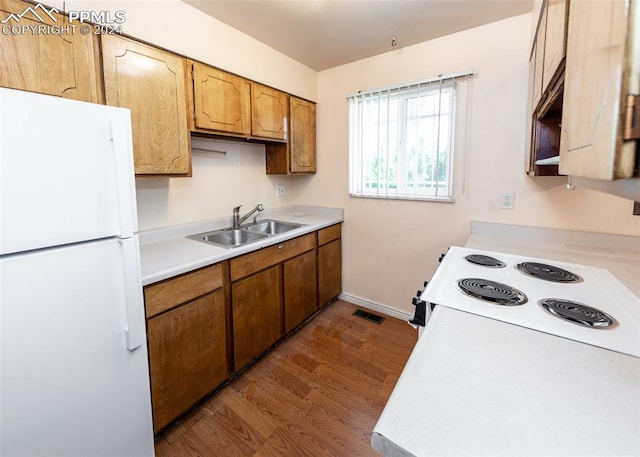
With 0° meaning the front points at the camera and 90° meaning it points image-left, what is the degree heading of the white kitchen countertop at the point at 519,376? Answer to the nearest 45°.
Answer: approximately 90°

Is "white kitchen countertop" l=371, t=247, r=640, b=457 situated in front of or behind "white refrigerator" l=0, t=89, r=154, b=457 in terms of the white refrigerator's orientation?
in front

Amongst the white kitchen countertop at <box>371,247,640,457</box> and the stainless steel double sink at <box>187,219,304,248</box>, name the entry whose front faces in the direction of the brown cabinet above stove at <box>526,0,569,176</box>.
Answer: the stainless steel double sink

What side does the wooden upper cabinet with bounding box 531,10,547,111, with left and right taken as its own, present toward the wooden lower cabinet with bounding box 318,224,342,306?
front

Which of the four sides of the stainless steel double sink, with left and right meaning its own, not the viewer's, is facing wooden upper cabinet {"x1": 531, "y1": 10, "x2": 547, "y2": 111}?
front

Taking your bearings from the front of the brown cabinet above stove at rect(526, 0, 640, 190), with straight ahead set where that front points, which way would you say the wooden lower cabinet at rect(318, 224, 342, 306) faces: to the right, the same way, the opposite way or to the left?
the opposite way

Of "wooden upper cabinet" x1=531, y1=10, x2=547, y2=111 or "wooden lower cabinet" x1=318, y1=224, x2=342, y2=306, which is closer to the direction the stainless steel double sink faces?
the wooden upper cabinet

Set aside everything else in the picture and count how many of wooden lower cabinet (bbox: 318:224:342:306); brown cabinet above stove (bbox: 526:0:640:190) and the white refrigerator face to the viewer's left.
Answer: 1

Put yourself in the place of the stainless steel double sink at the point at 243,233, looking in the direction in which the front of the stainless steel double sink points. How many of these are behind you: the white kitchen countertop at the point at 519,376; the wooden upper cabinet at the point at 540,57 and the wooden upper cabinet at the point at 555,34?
0

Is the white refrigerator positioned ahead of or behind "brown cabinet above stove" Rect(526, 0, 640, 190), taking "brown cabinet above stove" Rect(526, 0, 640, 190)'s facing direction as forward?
ahead

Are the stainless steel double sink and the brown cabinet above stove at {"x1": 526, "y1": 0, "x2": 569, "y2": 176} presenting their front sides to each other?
yes

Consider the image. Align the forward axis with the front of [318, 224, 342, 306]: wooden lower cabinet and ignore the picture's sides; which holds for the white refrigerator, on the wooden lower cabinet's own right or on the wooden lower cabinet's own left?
on the wooden lower cabinet's own right

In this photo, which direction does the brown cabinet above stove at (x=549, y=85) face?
to the viewer's left

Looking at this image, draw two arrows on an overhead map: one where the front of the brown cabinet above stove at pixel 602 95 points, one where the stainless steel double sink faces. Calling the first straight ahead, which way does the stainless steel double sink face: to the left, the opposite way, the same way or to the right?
the opposite way

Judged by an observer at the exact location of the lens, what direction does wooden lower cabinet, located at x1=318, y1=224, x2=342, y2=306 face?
facing the viewer and to the right of the viewer

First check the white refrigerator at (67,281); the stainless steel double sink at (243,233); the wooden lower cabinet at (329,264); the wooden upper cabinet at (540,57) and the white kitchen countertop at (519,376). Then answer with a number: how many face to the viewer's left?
2
